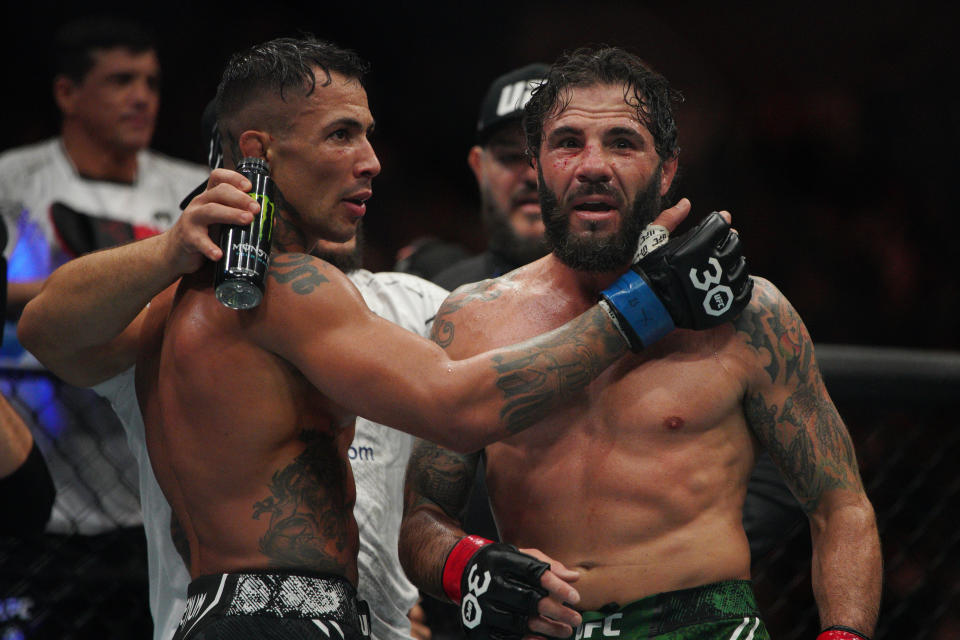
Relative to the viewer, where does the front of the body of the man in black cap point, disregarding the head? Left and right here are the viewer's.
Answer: facing the viewer
